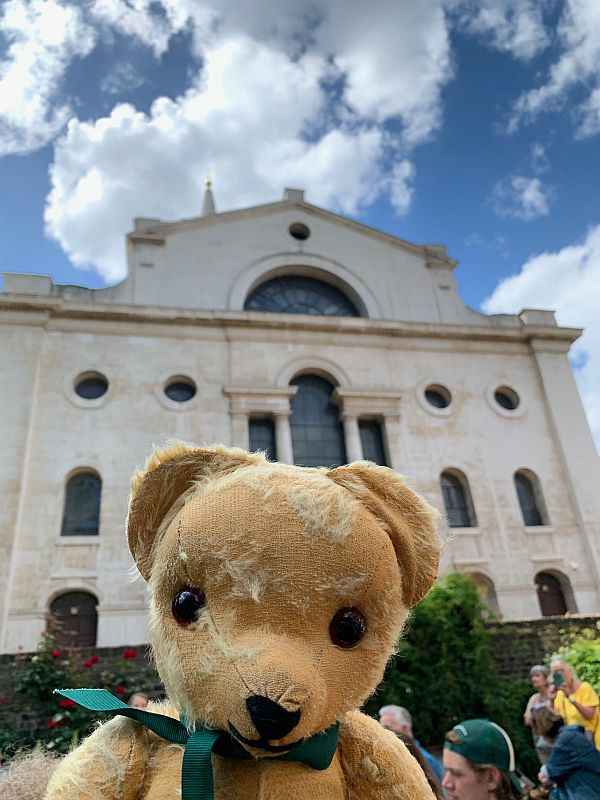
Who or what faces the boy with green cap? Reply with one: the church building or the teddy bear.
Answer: the church building

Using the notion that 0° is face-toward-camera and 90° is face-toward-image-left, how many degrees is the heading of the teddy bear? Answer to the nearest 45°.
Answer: approximately 0°

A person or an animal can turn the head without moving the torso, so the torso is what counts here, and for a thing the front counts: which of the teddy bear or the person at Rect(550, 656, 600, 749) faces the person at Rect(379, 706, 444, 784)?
the person at Rect(550, 656, 600, 749)

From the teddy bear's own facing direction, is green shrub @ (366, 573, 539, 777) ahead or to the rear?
to the rear

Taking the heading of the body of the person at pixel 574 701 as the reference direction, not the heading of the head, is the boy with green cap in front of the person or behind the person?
in front

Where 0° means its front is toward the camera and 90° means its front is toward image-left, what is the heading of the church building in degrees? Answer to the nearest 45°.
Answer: approximately 0°
